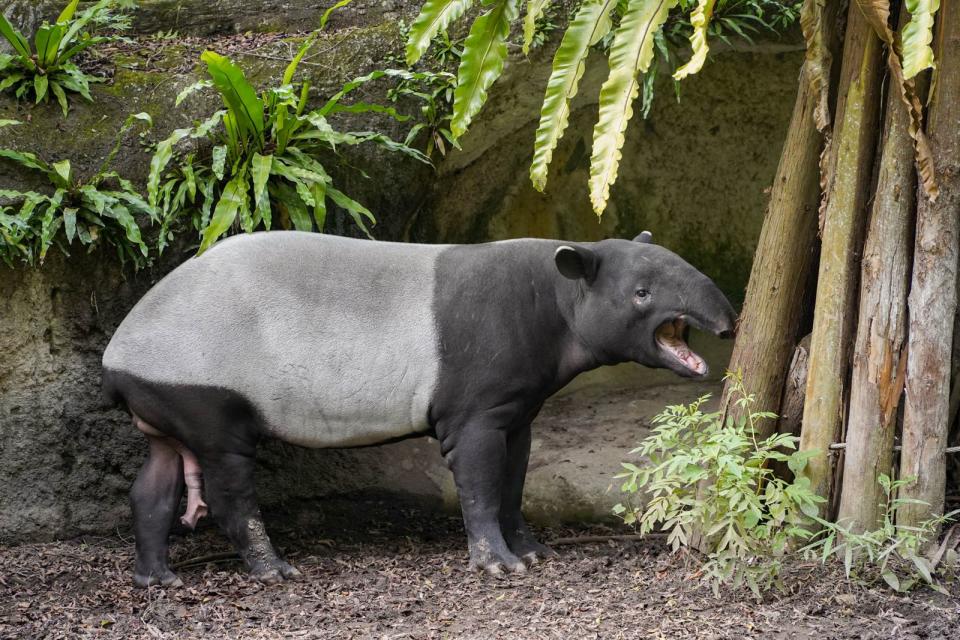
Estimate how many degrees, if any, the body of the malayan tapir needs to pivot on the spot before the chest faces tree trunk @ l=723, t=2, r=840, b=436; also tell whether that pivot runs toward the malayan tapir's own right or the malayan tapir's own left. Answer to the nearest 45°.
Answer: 0° — it already faces it

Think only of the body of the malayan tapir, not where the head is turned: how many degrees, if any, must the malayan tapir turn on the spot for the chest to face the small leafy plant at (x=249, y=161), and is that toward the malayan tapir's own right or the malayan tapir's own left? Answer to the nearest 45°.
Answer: approximately 135° to the malayan tapir's own left

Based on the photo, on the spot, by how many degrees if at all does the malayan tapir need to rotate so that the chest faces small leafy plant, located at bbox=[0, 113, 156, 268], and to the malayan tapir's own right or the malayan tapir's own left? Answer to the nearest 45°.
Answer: approximately 180°

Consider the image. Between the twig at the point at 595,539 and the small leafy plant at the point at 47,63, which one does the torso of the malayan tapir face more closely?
the twig

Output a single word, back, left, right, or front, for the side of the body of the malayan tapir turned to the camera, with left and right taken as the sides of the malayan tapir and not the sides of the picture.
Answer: right

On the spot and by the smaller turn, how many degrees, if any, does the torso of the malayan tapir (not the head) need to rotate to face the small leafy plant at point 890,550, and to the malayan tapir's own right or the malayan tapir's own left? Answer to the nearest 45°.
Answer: approximately 45° to the malayan tapir's own right

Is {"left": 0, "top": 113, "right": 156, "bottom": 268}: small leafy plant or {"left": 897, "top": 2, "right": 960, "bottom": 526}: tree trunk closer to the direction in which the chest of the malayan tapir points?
the tree trunk
